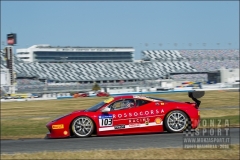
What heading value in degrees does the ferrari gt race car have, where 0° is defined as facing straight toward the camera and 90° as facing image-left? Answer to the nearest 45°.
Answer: approximately 90°
